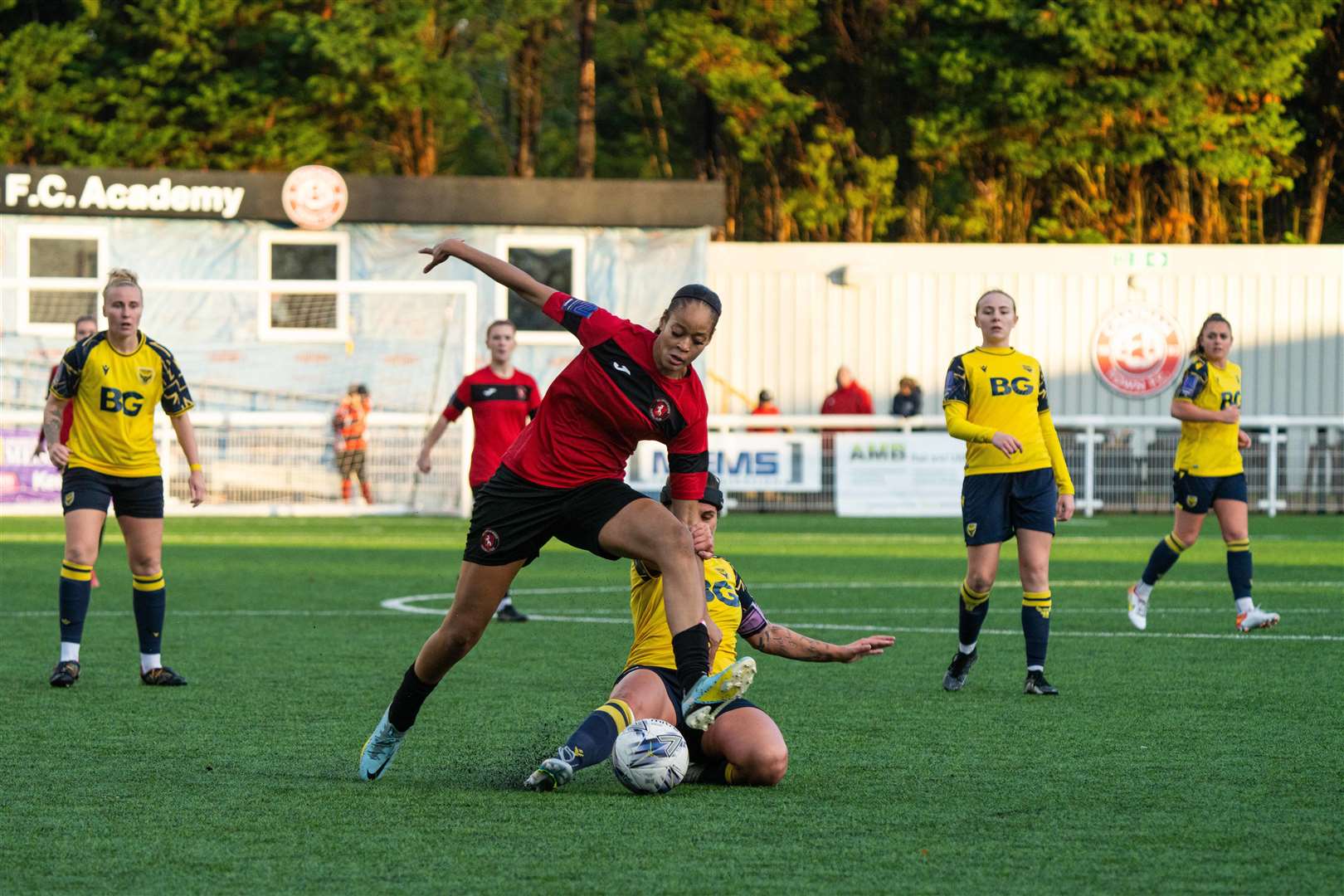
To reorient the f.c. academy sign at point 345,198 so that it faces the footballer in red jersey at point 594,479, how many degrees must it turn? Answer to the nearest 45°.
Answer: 0° — it already faces them

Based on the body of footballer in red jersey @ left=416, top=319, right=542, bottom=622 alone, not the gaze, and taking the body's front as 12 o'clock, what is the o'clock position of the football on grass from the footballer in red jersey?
The football on grass is roughly at 12 o'clock from the footballer in red jersey.

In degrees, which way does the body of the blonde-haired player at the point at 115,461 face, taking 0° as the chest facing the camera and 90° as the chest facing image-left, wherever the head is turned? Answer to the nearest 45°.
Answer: approximately 0°

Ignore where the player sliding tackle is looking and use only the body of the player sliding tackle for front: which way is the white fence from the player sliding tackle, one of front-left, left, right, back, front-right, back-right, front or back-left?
back

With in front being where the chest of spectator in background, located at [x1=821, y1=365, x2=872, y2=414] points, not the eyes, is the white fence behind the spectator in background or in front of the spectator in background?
in front

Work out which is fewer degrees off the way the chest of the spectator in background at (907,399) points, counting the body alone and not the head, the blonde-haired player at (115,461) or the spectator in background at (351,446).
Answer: the blonde-haired player
